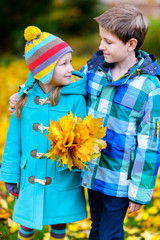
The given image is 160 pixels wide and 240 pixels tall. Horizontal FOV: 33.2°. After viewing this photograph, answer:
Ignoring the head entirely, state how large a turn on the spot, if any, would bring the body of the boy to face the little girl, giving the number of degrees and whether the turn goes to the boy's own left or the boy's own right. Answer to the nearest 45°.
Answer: approximately 45° to the boy's own right

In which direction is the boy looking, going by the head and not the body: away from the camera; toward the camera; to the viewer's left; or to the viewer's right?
to the viewer's left

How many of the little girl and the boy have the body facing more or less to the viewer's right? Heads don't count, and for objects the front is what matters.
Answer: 0

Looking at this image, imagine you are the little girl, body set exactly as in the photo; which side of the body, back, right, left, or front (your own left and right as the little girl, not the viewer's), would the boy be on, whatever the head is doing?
left

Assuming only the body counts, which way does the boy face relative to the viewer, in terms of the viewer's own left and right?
facing the viewer and to the left of the viewer

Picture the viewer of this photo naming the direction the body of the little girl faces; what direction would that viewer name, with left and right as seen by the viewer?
facing the viewer
